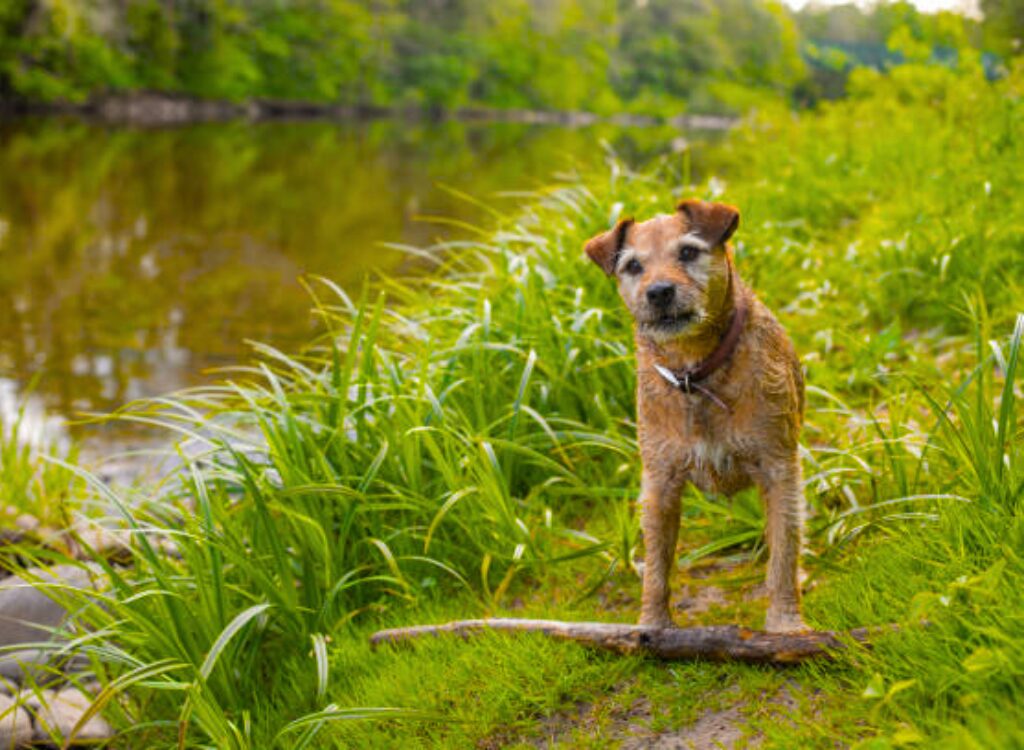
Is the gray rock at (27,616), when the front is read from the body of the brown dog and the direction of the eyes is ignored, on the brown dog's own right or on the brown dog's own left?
on the brown dog's own right

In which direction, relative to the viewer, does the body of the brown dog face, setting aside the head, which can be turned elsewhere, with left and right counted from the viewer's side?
facing the viewer

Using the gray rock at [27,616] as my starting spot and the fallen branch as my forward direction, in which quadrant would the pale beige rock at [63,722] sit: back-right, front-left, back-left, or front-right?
front-right

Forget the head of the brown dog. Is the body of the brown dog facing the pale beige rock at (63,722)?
no

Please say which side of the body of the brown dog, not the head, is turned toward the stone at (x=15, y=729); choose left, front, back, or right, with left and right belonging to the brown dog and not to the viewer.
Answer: right
